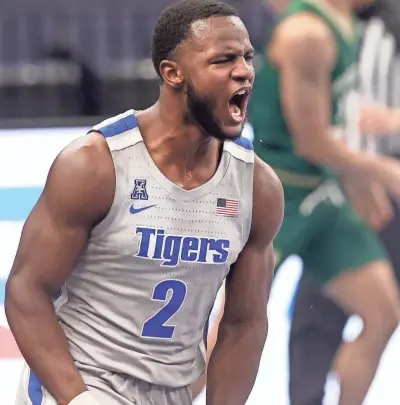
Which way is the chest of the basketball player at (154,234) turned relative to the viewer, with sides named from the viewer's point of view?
facing the viewer and to the right of the viewer

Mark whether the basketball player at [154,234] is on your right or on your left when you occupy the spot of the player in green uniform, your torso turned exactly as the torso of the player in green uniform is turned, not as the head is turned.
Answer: on your right

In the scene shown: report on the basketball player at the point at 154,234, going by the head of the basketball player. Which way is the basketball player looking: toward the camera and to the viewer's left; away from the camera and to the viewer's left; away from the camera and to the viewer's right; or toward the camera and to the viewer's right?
toward the camera and to the viewer's right

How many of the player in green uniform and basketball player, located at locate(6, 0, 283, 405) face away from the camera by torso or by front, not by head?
0

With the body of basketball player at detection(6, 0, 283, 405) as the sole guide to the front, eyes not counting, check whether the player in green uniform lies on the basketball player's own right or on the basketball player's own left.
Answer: on the basketball player's own left
